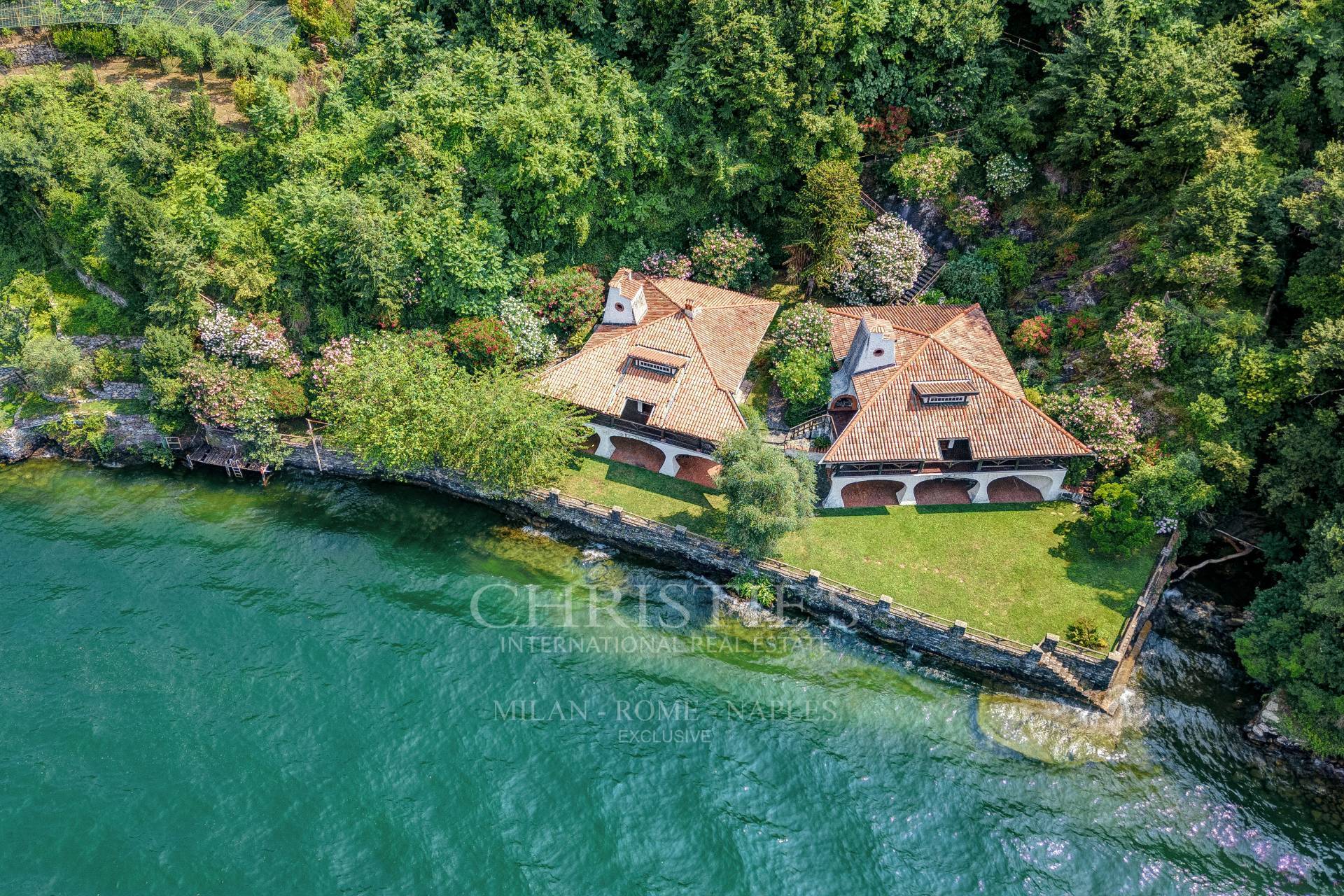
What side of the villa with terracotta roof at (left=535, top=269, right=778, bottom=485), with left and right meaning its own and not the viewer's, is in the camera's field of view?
front

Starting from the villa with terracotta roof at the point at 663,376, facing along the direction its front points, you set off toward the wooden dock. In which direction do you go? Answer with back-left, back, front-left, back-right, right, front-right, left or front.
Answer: right

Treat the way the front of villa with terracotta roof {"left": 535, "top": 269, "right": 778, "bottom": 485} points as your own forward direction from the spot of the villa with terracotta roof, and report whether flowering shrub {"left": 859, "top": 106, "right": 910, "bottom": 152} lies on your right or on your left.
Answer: on your left

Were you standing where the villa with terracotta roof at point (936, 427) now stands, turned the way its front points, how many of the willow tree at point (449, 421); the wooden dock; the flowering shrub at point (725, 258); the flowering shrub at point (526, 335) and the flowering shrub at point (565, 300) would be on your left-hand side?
0

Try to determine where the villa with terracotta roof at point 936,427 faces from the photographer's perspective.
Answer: facing the viewer

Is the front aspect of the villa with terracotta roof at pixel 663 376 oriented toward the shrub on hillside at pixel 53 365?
no

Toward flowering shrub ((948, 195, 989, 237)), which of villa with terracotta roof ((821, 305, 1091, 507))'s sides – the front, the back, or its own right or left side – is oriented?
back

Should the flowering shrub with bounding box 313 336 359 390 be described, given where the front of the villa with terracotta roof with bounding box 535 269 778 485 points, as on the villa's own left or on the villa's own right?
on the villa's own right

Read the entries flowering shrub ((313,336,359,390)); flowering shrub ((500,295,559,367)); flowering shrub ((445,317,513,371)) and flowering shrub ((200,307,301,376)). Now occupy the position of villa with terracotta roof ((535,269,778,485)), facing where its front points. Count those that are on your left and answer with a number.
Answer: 0

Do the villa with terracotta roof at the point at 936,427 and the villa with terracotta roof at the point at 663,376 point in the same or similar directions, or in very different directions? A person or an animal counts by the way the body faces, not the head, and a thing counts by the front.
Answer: same or similar directions

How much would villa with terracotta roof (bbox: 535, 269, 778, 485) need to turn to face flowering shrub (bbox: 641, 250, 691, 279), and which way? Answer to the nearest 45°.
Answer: approximately 180°

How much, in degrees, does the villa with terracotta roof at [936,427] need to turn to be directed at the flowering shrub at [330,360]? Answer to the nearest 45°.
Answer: approximately 90° to its right

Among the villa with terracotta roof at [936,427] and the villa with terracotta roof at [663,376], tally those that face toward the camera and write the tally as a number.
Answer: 2

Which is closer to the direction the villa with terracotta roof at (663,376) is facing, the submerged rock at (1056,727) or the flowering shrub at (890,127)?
the submerged rock

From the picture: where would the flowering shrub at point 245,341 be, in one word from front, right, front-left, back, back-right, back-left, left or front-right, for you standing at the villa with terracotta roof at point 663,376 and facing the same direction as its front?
right

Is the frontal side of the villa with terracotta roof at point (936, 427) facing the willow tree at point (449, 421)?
no

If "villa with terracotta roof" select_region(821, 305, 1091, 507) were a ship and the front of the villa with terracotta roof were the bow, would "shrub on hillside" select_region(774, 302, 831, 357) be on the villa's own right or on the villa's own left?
on the villa's own right

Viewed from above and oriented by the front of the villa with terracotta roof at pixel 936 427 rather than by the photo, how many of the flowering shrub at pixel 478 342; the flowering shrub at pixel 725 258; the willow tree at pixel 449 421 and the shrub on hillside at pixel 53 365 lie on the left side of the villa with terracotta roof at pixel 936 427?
0

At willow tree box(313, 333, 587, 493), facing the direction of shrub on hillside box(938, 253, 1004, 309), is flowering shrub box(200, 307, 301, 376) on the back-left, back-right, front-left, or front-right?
back-left
